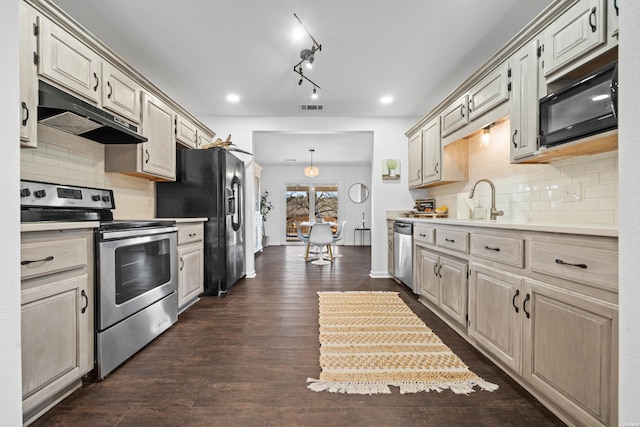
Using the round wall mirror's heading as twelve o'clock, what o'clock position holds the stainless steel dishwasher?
The stainless steel dishwasher is roughly at 12 o'clock from the round wall mirror.

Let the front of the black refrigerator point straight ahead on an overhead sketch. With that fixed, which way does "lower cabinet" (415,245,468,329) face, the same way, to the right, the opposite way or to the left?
the opposite way

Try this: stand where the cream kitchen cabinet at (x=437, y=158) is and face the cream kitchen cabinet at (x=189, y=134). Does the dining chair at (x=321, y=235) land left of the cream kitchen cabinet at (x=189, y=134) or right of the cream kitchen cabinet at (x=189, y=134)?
right

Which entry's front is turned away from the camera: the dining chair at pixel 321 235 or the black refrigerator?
the dining chair

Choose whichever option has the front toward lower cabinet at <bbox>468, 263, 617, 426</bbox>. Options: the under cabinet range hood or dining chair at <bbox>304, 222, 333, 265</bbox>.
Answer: the under cabinet range hood

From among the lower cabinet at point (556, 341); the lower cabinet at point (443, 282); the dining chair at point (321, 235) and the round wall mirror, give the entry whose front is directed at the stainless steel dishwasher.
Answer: the round wall mirror

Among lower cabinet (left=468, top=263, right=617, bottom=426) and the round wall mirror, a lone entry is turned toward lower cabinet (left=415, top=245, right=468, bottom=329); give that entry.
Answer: the round wall mirror

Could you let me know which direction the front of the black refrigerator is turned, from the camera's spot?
facing to the right of the viewer

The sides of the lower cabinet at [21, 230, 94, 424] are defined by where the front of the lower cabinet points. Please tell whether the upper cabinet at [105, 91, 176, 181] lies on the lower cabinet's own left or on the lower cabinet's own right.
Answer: on the lower cabinet's own left
